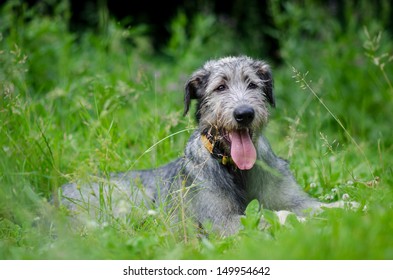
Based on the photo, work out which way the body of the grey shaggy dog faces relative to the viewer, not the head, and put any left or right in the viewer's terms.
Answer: facing the viewer and to the right of the viewer
